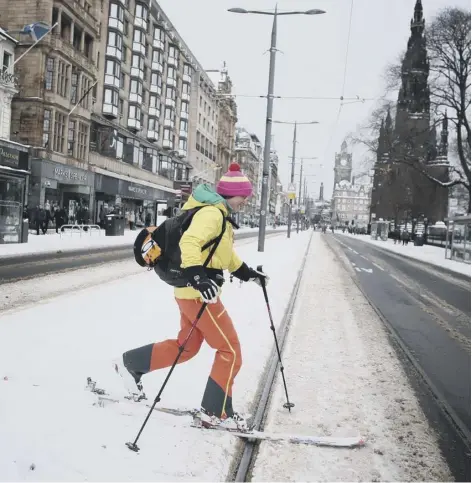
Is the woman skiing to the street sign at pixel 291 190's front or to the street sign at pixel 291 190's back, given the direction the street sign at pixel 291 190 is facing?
to the front

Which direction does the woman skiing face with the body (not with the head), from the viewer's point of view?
to the viewer's right

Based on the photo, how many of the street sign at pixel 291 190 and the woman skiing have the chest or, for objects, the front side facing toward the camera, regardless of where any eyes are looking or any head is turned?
1

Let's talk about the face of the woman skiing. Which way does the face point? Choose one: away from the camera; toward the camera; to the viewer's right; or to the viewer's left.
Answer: to the viewer's right

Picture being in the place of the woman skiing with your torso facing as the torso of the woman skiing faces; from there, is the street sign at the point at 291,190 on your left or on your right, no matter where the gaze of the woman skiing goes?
on your left

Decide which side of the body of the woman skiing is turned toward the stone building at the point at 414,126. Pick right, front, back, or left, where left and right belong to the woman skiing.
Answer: left

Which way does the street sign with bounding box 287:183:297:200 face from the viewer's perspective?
toward the camera

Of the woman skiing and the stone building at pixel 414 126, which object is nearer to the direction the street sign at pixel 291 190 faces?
the woman skiing

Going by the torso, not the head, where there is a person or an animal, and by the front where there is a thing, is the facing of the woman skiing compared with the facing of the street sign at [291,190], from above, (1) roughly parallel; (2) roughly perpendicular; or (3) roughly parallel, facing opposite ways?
roughly perpendicular

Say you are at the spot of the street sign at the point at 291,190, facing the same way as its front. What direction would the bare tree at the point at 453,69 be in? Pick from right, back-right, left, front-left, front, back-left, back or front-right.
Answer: left

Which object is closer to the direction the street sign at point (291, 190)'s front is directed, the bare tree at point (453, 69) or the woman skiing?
the woman skiing
